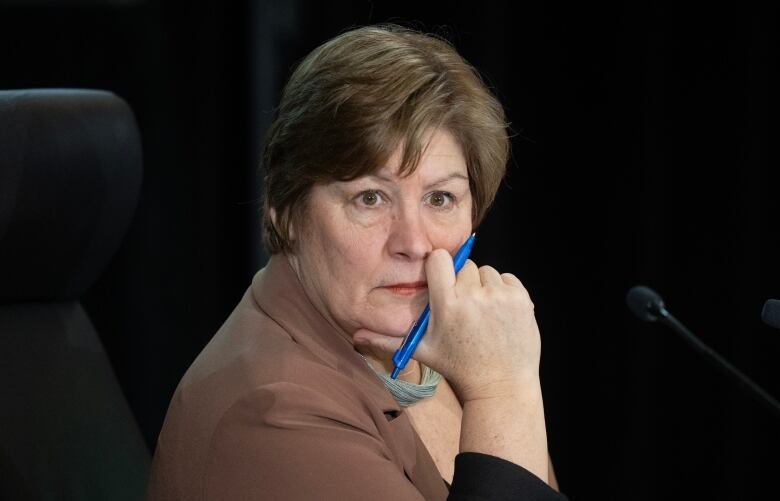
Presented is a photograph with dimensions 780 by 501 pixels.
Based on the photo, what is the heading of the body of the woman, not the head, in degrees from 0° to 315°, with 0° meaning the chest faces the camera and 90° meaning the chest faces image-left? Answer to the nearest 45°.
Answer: approximately 315°

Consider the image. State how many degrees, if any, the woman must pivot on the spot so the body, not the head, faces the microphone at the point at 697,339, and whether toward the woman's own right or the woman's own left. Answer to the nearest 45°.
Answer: approximately 45° to the woman's own left

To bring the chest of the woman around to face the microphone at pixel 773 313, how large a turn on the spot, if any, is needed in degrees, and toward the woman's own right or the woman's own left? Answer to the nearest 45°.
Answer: approximately 45° to the woman's own left
